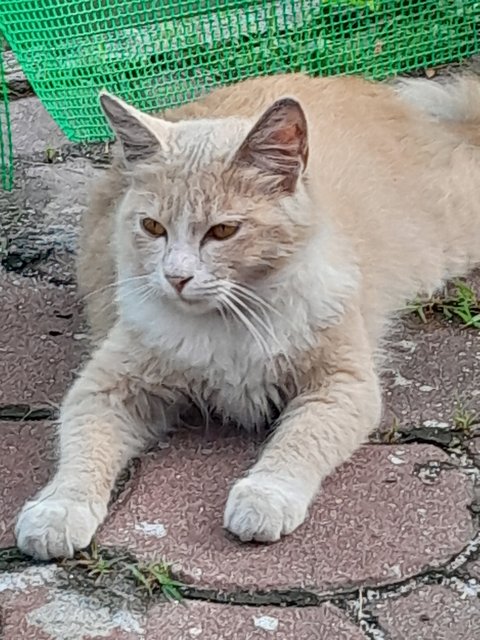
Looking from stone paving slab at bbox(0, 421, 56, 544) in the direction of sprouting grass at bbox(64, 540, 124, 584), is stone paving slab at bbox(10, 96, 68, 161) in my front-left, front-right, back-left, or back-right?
back-left

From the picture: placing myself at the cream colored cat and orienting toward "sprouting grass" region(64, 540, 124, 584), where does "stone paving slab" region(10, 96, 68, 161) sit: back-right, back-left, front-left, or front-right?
back-right

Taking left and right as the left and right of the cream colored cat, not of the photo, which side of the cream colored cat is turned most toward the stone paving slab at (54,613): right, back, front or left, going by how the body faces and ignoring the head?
front

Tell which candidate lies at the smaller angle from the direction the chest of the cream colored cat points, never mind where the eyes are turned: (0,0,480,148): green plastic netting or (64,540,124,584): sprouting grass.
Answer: the sprouting grass

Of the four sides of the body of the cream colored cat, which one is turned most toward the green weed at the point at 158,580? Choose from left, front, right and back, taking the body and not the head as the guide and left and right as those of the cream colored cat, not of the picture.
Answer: front

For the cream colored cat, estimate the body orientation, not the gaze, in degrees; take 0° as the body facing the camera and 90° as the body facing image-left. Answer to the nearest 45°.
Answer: approximately 45°

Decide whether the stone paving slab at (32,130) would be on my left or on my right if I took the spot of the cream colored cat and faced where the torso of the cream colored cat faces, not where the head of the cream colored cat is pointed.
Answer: on my right

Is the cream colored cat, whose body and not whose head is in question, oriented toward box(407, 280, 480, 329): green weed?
no

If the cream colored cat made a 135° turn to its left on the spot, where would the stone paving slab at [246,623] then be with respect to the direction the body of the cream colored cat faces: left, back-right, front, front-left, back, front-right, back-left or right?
right

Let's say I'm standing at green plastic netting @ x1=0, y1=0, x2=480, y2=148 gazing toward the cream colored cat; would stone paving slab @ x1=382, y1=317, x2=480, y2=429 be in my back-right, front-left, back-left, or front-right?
front-left

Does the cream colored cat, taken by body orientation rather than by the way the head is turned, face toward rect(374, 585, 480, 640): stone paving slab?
no
